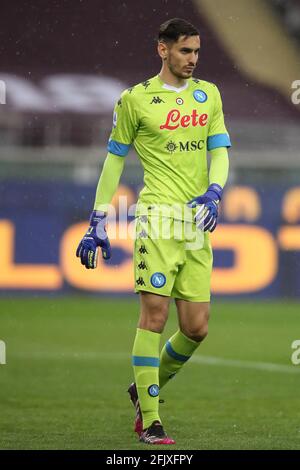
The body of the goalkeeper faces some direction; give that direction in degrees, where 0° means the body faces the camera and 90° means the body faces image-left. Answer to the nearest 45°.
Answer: approximately 315°
